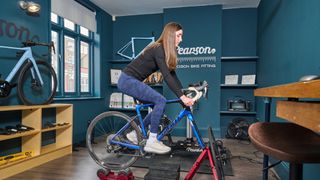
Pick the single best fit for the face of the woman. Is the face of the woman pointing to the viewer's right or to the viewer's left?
to the viewer's right

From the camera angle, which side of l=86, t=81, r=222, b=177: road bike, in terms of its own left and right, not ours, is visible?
right

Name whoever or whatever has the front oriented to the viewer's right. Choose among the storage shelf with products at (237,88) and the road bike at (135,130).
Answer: the road bike

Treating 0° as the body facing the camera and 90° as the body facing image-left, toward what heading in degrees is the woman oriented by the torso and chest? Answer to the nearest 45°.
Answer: approximately 270°

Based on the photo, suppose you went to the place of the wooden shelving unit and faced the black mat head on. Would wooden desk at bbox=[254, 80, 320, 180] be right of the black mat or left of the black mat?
right

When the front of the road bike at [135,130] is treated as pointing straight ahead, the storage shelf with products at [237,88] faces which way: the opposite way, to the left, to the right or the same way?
to the right

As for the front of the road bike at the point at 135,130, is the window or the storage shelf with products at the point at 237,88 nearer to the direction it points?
the storage shelf with products

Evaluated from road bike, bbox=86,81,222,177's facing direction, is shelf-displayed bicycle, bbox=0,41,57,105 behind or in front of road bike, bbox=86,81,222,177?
behind

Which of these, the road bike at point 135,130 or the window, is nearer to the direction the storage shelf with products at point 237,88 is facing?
the road bike

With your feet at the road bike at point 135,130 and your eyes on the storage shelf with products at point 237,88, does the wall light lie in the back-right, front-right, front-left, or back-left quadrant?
back-left
